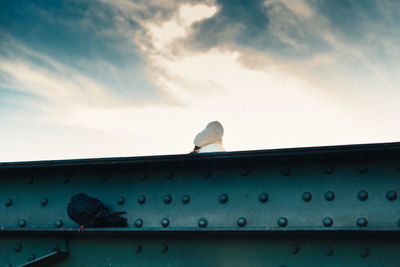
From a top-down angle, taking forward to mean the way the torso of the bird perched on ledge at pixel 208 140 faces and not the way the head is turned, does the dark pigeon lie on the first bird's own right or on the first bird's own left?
on the first bird's own right

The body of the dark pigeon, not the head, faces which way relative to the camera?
to the viewer's left

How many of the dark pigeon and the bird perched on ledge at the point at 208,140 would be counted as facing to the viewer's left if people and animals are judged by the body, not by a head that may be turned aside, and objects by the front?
1

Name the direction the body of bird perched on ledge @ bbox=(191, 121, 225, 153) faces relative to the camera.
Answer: to the viewer's right

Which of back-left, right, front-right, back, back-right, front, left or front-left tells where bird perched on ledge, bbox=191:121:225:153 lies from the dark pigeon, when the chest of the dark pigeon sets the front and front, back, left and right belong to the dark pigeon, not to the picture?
back-right

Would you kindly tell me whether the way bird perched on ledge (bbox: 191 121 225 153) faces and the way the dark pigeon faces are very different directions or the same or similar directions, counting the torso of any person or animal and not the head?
very different directions
